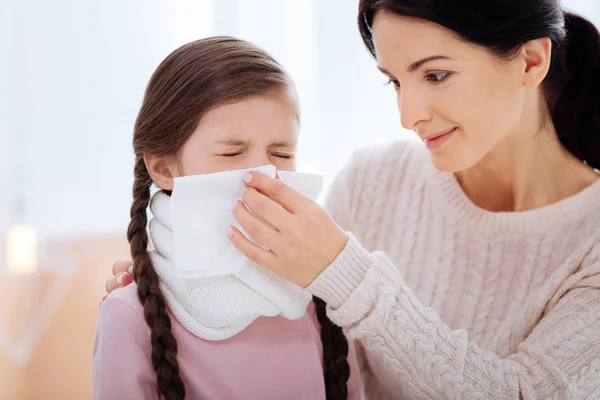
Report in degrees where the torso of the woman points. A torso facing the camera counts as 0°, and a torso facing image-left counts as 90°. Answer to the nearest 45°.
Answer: approximately 45°

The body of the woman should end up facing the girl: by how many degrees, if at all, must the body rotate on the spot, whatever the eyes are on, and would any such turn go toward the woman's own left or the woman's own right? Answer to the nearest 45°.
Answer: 0° — they already face them
